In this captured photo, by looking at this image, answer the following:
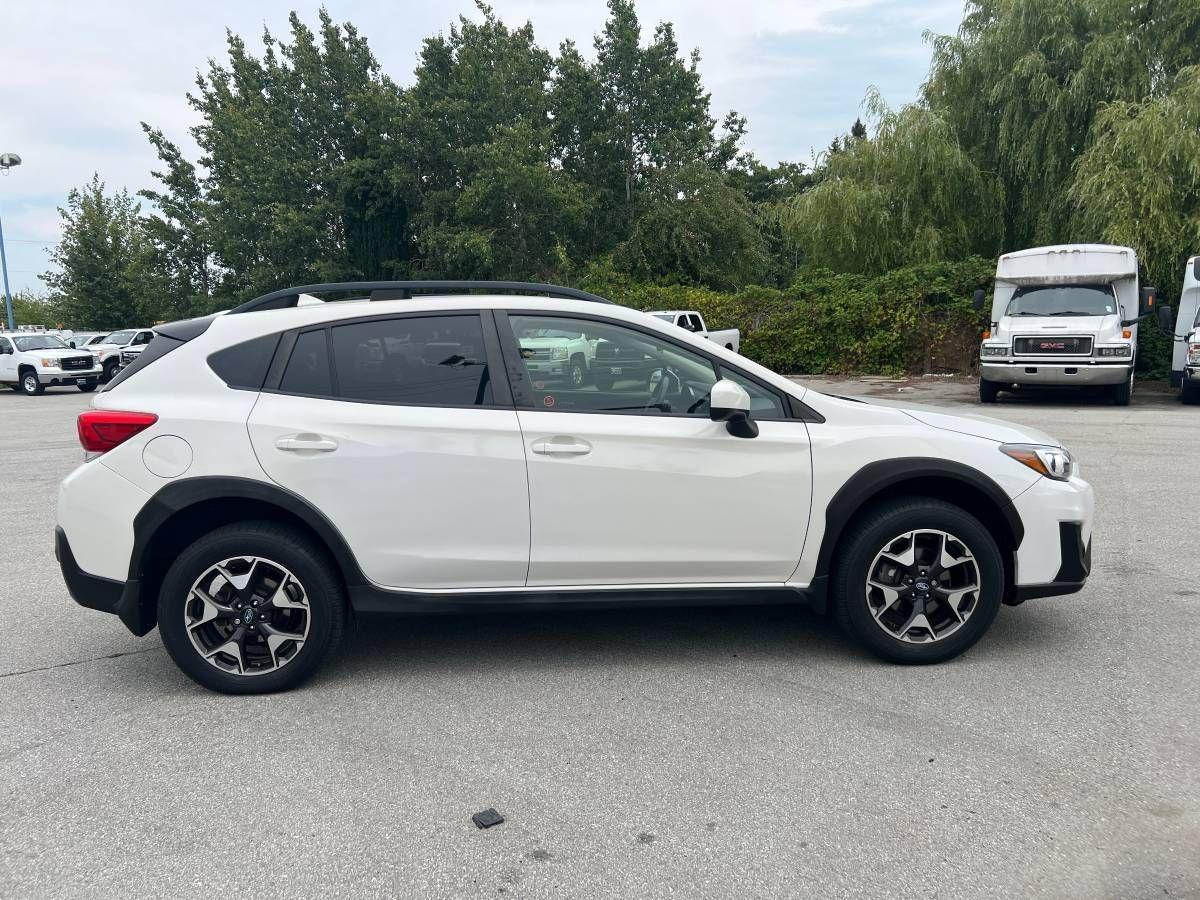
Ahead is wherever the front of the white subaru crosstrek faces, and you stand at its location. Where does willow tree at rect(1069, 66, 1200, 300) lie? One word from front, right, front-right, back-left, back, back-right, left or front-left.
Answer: front-left

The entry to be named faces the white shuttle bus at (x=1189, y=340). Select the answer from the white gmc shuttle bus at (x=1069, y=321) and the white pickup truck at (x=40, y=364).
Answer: the white pickup truck

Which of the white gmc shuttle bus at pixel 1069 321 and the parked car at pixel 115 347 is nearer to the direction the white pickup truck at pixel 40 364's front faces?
the white gmc shuttle bus

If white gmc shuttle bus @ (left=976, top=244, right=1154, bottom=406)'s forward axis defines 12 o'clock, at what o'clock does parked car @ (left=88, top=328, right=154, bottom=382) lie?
The parked car is roughly at 3 o'clock from the white gmc shuttle bus.

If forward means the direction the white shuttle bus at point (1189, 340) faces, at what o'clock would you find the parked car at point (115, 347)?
The parked car is roughly at 3 o'clock from the white shuttle bus.

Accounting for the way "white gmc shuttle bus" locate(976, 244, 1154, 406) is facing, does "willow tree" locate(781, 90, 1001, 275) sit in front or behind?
behind

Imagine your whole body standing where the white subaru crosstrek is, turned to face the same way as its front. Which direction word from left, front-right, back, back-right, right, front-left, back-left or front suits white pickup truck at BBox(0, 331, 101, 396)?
back-left

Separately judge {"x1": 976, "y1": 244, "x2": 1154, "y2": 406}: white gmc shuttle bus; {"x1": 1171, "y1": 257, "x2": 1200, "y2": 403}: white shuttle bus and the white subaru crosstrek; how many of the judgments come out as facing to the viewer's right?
1

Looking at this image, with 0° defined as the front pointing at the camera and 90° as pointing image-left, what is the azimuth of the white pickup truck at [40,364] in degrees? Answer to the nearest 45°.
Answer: approximately 315°

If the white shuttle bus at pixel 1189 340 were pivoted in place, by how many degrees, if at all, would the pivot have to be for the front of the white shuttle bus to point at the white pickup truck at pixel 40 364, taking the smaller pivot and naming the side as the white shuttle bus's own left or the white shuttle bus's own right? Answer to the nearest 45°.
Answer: approximately 90° to the white shuttle bus's own right

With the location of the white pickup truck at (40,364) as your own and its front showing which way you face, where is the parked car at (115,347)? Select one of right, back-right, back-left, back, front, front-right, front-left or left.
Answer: left

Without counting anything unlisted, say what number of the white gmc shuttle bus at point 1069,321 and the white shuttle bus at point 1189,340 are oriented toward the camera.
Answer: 2

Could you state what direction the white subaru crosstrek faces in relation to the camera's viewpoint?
facing to the right of the viewer

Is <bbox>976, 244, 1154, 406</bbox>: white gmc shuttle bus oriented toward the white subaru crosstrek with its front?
yes
